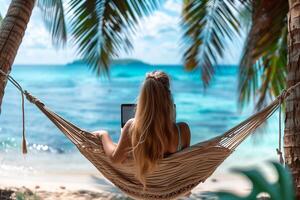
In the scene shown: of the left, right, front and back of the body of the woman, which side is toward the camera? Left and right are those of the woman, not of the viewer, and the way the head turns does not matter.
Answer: back

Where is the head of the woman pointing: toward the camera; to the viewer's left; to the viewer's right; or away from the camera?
away from the camera
